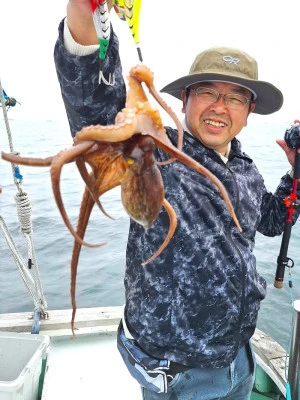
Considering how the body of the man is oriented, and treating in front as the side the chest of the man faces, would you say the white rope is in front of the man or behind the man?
behind

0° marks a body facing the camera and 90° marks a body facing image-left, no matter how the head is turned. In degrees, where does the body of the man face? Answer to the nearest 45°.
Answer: approximately 315°
